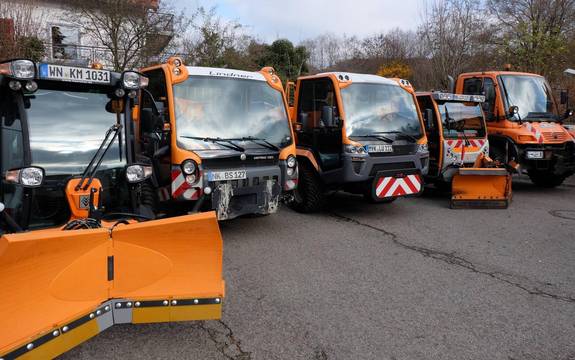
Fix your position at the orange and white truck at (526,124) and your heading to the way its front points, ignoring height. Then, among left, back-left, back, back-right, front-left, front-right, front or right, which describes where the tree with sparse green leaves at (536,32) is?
back-left

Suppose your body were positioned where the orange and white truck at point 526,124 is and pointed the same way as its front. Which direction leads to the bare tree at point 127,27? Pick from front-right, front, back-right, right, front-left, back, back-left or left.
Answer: back-right

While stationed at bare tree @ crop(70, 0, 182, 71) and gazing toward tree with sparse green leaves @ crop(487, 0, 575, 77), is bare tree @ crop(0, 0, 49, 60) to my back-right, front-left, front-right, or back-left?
back-right

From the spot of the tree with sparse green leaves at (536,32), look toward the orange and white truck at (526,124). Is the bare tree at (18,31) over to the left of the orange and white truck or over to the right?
right

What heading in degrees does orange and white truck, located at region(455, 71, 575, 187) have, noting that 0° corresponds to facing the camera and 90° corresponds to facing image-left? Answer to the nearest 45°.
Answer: approximately 315°

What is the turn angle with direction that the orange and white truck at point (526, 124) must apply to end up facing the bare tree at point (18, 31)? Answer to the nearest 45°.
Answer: approximately 135° to its right

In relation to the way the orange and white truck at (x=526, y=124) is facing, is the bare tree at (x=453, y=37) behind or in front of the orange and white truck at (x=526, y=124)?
behind
